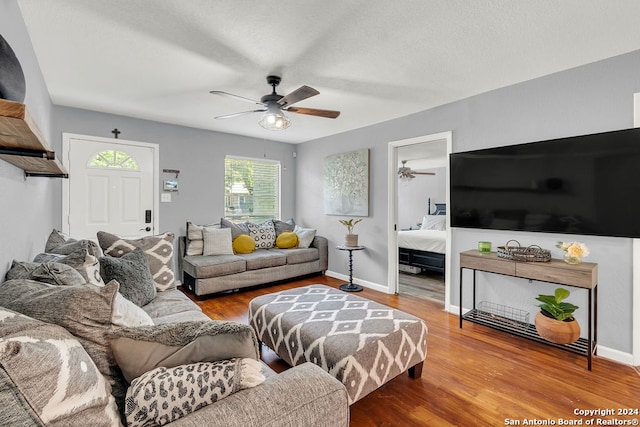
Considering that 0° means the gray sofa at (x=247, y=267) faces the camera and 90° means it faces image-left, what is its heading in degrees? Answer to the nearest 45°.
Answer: approximately 315°

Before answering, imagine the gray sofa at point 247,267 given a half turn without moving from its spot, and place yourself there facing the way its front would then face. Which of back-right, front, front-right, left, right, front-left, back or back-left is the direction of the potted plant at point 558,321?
back

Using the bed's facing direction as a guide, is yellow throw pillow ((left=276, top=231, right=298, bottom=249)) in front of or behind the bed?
in front

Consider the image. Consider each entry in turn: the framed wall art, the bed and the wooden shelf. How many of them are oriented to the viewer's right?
1

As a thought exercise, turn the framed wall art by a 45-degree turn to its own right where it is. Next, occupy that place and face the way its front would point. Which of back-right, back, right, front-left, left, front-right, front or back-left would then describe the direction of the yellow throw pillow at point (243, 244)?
front

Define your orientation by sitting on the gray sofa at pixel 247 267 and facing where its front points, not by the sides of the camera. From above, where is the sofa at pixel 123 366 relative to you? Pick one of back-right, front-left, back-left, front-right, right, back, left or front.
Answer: front-right

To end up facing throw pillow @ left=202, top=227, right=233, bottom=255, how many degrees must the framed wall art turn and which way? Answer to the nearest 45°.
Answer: approximately 45° to its right

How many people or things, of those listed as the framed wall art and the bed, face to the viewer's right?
0

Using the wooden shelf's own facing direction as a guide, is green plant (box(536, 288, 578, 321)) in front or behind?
in front

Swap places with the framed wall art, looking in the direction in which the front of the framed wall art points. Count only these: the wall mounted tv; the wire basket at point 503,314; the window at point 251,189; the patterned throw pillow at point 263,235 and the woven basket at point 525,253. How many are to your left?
3

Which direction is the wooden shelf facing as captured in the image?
to the viewer's right
